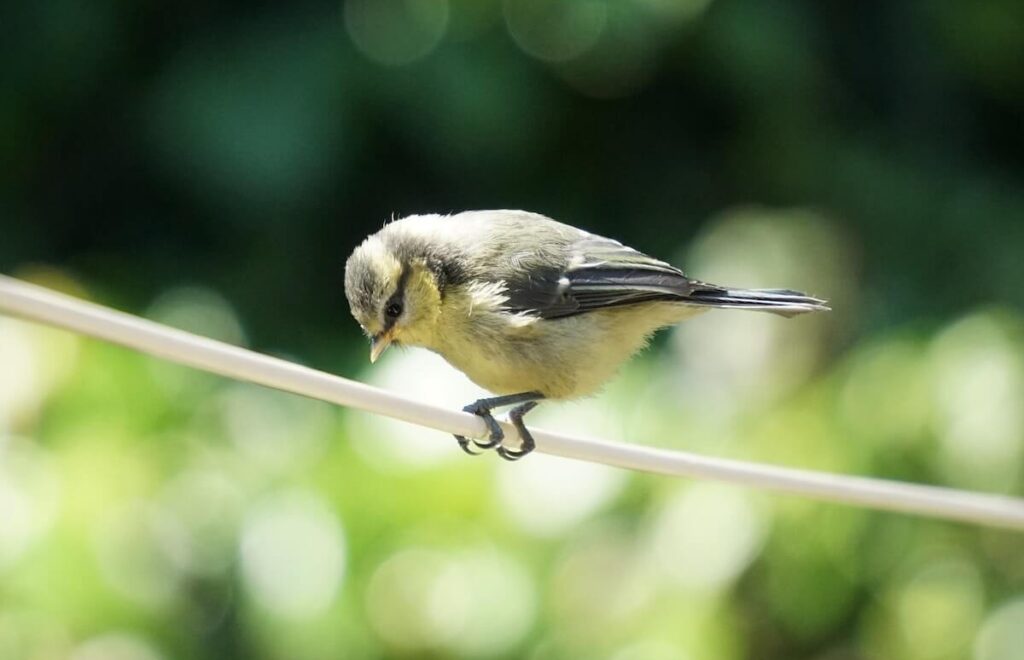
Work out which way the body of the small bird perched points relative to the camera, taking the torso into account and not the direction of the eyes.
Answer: to the viewer's left
